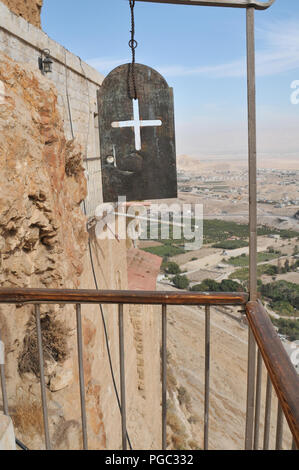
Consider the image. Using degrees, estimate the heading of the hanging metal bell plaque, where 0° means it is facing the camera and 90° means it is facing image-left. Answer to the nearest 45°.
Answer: approximately 0°

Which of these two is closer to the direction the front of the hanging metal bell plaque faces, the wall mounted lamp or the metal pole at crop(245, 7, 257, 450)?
the metal pole

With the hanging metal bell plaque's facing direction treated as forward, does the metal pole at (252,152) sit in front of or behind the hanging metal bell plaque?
in front

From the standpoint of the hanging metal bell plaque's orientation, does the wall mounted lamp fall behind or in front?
behind
